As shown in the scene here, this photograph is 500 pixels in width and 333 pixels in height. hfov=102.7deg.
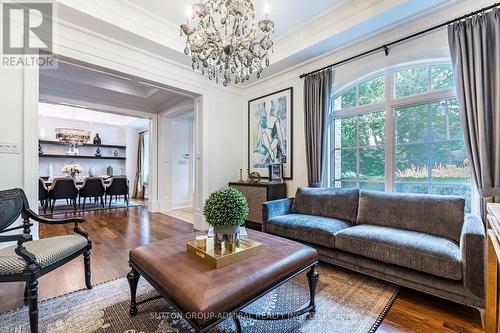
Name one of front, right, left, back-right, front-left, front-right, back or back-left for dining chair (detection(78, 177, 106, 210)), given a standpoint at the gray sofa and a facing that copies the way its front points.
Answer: front-right

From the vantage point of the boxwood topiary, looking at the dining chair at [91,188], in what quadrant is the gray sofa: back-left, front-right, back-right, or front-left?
back-right

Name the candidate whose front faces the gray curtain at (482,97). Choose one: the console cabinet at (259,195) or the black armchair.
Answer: the black armchair

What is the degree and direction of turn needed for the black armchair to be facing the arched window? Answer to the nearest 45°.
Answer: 0° — it already faces it

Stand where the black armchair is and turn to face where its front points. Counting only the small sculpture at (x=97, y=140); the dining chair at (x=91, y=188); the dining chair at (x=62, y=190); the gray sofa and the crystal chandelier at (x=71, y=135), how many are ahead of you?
1

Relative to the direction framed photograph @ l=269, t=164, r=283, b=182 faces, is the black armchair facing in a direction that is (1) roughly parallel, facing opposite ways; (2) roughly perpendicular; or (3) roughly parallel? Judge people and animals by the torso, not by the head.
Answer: roughly perpendicular

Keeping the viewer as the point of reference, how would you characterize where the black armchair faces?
facing the viewer and to the right of the viewer

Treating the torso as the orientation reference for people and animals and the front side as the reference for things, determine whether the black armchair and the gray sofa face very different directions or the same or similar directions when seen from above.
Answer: very different directions

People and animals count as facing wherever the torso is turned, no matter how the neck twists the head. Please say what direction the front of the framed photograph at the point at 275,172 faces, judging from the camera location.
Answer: facing the viewer

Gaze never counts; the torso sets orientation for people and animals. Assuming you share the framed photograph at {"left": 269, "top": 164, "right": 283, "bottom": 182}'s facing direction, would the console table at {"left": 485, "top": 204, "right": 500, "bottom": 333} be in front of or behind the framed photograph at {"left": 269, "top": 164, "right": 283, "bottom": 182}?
in front

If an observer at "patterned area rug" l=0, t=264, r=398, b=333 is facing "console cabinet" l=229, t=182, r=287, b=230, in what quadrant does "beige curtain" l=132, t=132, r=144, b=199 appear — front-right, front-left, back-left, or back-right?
front-left

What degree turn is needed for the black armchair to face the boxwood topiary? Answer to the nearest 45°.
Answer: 0° — it already faces it

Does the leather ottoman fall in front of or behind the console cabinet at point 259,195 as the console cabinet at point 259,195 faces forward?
in front

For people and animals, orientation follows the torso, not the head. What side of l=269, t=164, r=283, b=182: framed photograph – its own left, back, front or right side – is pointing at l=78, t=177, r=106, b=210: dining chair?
right

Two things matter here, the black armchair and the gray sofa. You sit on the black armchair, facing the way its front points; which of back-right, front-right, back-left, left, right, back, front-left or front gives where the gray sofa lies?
front
